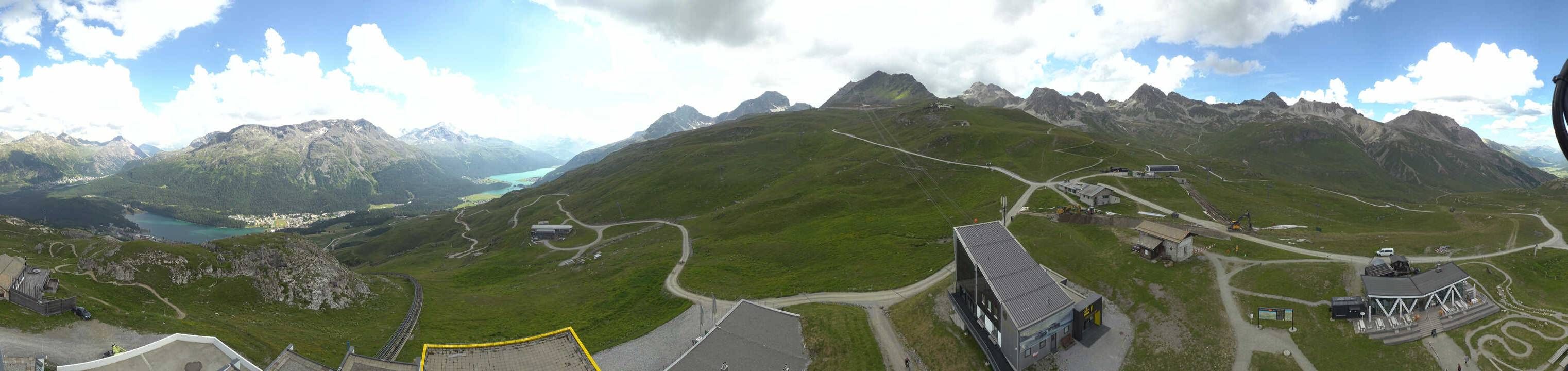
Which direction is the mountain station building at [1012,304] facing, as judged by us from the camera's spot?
facing the viewer and to the right of the viewer
